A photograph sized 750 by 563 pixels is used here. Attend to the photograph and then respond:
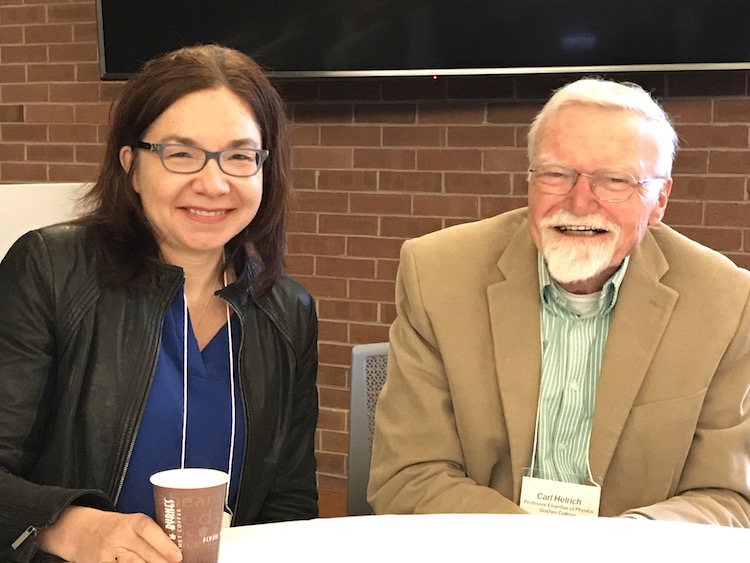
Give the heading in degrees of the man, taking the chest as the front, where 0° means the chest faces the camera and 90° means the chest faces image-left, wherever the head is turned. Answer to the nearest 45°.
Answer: approximately 0°

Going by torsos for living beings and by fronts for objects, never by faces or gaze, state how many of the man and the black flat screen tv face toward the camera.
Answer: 2

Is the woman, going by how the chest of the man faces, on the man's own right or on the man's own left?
on the man's own right

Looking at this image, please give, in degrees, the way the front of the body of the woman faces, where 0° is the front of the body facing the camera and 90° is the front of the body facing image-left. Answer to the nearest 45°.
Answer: approximately 315°
